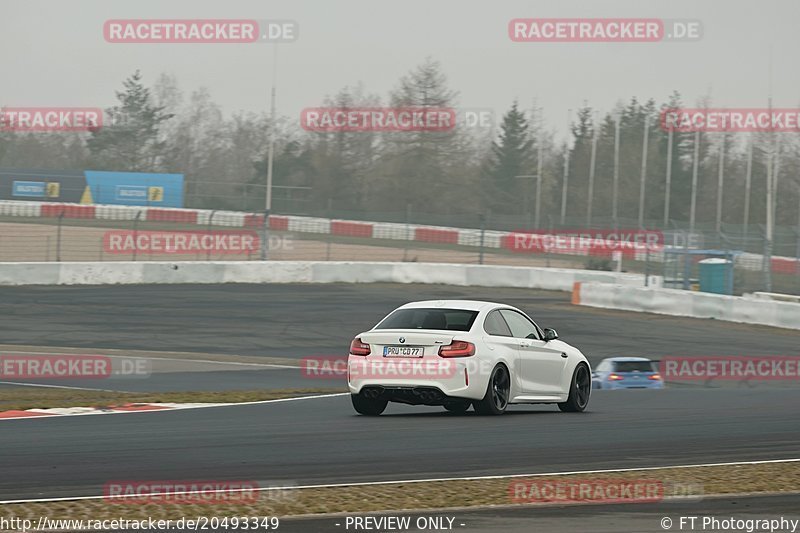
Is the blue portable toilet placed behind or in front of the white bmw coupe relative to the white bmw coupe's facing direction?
in front

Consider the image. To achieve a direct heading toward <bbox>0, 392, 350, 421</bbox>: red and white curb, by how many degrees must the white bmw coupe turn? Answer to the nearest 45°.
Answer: approximately 135° to its left

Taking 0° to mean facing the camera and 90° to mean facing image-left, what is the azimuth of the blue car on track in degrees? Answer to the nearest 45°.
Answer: approximately 180°

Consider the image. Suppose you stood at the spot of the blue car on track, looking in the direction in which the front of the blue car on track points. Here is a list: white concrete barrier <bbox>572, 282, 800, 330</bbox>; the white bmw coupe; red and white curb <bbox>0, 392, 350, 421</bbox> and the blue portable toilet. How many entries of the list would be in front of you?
2

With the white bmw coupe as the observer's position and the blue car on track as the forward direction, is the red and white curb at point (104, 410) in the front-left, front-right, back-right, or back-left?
back-left

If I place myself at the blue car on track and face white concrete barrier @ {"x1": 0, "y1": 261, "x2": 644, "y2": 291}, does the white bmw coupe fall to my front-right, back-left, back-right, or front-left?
back-left

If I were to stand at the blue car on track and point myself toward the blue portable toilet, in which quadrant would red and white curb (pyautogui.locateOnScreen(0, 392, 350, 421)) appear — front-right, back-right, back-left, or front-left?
back-left

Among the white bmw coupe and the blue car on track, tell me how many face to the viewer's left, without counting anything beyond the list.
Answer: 0

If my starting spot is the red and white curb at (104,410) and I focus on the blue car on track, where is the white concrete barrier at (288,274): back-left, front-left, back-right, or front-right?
front-left

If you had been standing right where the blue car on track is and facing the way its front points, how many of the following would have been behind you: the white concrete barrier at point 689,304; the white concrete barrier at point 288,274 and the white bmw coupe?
1

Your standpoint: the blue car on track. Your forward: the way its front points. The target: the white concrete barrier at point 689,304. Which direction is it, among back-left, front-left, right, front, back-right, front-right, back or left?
front

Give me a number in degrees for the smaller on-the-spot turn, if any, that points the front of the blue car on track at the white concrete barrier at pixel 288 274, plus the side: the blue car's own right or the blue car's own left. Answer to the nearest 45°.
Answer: approximately 45° to the blue car's own left

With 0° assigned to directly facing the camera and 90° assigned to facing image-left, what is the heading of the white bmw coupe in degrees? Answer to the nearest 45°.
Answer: approximately 225°

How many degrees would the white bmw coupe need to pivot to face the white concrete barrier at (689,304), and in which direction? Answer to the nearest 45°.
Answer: approximately 45° to its left

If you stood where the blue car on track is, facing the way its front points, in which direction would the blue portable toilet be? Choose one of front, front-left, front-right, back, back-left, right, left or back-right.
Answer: front
